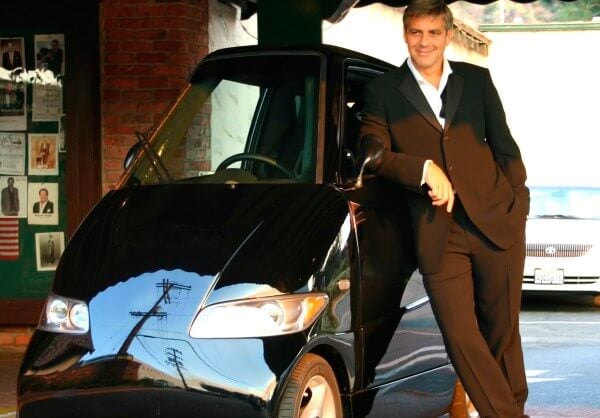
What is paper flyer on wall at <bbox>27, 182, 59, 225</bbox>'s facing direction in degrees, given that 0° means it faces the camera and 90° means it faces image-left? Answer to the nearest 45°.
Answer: approximately 0°

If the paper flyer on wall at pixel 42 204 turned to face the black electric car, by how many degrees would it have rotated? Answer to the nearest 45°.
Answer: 0° — it already faces it

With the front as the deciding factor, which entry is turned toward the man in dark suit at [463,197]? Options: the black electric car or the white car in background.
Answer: the white car in background

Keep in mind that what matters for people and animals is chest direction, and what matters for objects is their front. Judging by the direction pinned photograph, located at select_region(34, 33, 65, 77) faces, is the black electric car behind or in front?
in front

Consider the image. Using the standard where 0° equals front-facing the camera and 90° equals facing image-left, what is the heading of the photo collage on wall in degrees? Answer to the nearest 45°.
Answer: approximately 0°
